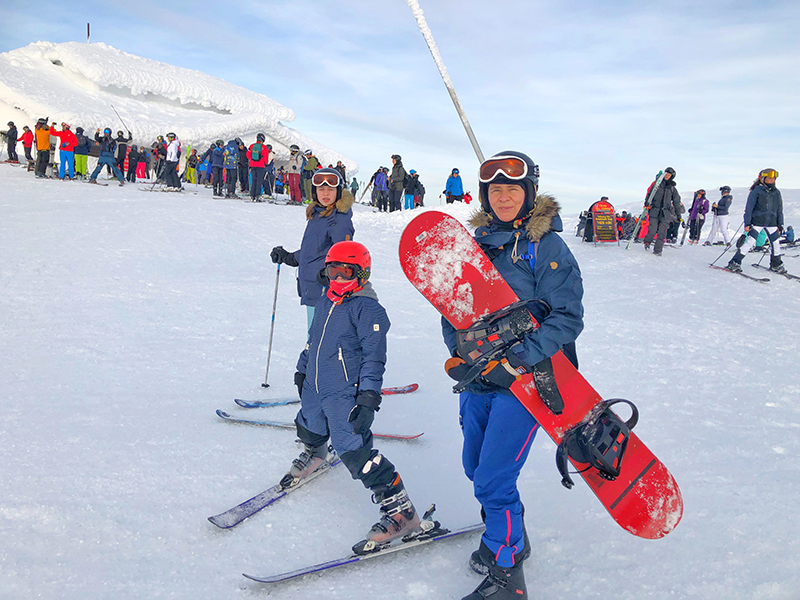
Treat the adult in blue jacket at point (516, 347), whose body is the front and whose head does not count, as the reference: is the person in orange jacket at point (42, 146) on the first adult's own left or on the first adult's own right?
on the first adult's own right

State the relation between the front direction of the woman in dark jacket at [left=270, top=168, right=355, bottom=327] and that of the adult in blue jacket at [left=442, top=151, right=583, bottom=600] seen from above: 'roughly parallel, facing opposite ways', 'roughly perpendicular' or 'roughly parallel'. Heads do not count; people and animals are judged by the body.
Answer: roughly parallel

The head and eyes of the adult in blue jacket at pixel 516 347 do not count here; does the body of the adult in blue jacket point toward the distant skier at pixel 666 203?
no

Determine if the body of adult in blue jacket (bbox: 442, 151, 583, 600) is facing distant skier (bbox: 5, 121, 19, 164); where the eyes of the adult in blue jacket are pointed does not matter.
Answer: no

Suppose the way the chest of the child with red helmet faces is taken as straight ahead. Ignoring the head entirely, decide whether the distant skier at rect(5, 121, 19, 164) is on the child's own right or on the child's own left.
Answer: on the child's own right

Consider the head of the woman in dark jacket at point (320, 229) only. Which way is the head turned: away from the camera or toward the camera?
toward the camera

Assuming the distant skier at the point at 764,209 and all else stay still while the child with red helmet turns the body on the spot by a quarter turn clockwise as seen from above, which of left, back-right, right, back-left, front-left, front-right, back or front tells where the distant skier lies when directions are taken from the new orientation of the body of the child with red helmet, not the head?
right

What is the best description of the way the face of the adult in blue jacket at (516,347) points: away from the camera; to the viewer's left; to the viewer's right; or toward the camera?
toward the camera

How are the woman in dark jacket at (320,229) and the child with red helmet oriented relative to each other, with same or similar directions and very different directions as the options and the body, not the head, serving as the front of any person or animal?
same or similar directions

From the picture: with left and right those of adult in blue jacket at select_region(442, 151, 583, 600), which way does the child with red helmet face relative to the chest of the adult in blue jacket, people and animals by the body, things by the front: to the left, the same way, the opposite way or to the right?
the same way

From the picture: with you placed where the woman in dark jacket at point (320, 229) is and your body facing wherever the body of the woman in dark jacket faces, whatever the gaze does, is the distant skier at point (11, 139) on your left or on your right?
on your right

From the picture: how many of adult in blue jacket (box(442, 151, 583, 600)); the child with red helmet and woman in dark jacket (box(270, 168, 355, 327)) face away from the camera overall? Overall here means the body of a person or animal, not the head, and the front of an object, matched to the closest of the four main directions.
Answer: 0

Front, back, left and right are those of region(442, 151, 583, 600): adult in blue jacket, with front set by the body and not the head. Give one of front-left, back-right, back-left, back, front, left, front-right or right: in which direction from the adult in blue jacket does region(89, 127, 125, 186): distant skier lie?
right

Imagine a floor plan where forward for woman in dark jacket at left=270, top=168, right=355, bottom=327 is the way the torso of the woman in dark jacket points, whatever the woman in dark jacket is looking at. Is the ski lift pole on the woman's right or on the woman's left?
on the woman's left

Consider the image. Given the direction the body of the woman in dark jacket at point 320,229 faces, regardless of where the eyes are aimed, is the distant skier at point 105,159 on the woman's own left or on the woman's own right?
on the woman's own right

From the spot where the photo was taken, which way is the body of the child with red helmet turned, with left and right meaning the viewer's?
facing the viewer and to the left of the viewer

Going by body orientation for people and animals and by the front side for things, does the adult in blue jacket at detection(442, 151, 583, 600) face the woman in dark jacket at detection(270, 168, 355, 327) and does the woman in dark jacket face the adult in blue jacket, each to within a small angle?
no

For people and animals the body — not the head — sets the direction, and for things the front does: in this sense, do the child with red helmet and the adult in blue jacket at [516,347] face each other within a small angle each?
no
